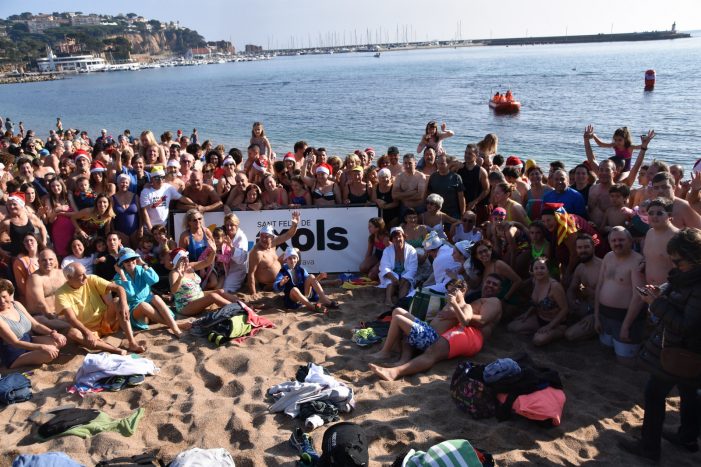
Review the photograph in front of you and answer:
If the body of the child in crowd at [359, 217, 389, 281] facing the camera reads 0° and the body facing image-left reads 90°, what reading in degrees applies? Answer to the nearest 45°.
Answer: approximately 45°

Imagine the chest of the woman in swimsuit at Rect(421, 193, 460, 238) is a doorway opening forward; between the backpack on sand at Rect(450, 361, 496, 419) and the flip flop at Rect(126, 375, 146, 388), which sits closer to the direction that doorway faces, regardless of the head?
the backpack on sand

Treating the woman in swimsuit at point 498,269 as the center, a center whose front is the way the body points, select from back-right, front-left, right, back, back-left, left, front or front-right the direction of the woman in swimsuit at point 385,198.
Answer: back-right

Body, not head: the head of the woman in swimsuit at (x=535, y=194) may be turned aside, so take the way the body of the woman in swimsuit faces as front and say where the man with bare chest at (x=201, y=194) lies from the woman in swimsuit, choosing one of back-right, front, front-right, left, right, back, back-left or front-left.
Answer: right

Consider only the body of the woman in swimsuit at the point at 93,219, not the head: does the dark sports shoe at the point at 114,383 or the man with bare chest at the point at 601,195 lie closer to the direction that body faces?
the dark sports shoe

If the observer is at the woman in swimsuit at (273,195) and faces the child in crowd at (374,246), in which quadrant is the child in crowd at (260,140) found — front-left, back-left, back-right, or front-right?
back-left

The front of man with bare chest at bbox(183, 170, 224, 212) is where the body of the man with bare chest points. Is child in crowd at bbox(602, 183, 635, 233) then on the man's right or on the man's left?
on the man's left

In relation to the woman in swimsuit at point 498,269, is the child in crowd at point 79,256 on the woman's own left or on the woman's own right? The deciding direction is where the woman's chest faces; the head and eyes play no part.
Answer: on the woman's own right
